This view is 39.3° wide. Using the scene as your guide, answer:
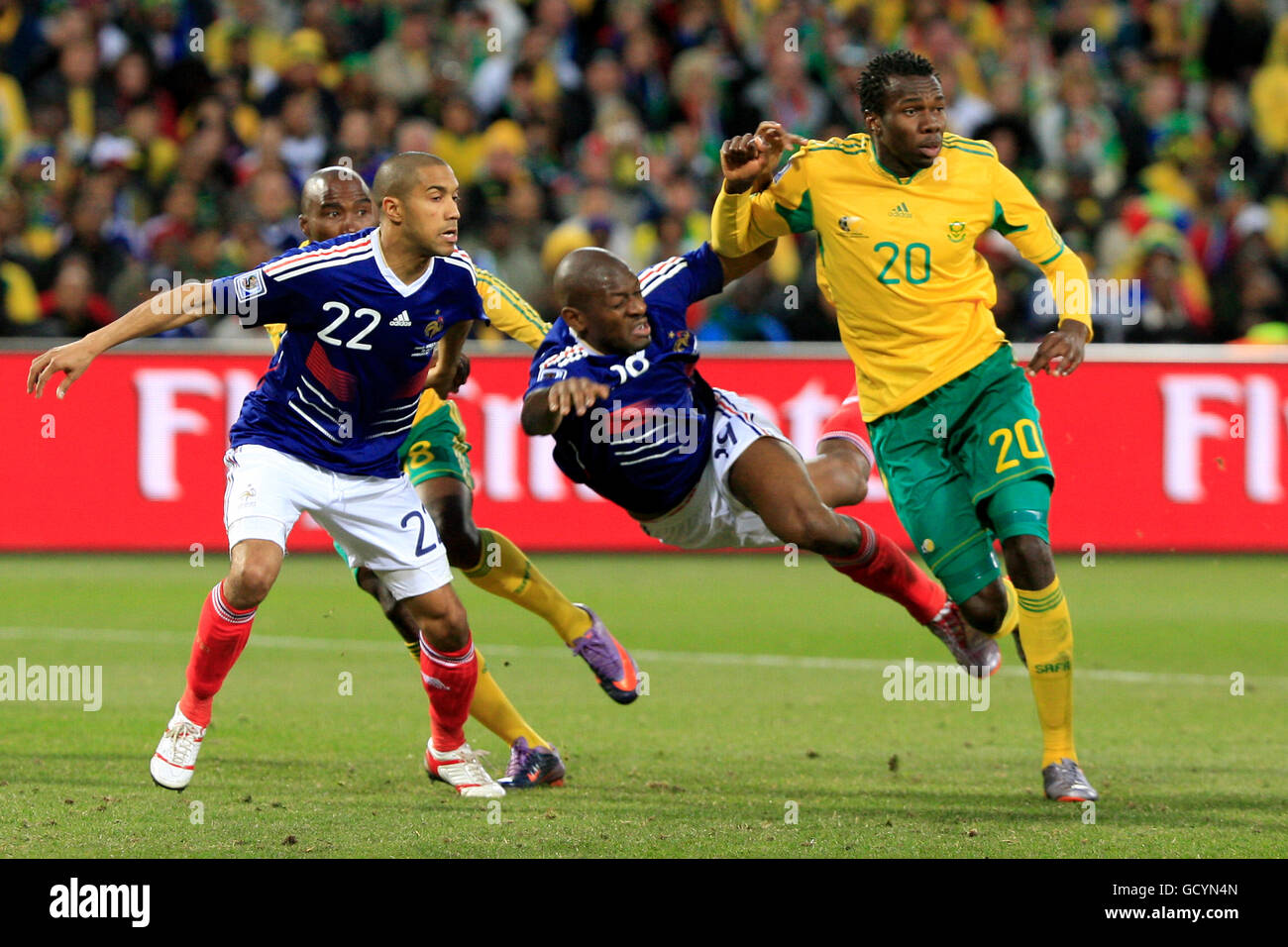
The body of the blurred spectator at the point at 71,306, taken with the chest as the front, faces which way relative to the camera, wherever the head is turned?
toward the camera

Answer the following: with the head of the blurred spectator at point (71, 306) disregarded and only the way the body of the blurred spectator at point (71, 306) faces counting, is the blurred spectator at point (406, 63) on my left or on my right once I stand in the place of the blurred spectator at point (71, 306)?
on my left

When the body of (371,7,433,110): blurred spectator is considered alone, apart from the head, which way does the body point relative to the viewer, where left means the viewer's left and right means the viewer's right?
facing the viewer

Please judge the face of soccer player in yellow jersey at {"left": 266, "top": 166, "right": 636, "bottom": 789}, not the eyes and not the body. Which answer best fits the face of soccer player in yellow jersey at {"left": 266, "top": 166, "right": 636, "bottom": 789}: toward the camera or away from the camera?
toward the camera

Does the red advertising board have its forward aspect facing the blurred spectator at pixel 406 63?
no

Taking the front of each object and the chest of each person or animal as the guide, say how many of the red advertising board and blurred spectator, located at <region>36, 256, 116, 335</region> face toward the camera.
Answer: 2

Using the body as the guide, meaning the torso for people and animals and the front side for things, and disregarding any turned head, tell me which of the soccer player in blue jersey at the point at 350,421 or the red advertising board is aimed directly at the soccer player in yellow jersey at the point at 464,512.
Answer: the red advertising board

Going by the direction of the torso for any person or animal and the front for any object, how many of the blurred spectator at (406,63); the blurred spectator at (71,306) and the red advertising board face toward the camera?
3

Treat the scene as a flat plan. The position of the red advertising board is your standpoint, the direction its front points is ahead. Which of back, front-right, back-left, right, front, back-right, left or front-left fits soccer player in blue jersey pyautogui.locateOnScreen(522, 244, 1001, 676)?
front

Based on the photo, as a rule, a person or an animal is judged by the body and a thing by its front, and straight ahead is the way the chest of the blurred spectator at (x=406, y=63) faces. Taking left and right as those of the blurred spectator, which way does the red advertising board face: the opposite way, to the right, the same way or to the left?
the same way

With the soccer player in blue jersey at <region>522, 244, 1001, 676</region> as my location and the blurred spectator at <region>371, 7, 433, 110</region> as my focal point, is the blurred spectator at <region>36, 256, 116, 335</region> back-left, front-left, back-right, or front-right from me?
front-left

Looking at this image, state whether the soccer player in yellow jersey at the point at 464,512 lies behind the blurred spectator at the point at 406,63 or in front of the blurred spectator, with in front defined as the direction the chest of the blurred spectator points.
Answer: in front

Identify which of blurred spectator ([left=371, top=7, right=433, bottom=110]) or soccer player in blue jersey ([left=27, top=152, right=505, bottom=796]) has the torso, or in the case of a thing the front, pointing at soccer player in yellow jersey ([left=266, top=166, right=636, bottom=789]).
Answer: the blurred spectator

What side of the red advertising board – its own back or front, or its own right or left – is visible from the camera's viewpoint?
front

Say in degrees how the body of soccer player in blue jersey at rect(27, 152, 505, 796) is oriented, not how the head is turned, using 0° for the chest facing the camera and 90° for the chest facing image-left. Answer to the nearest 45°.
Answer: approximately 315°

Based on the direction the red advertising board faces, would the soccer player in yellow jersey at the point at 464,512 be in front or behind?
in front
